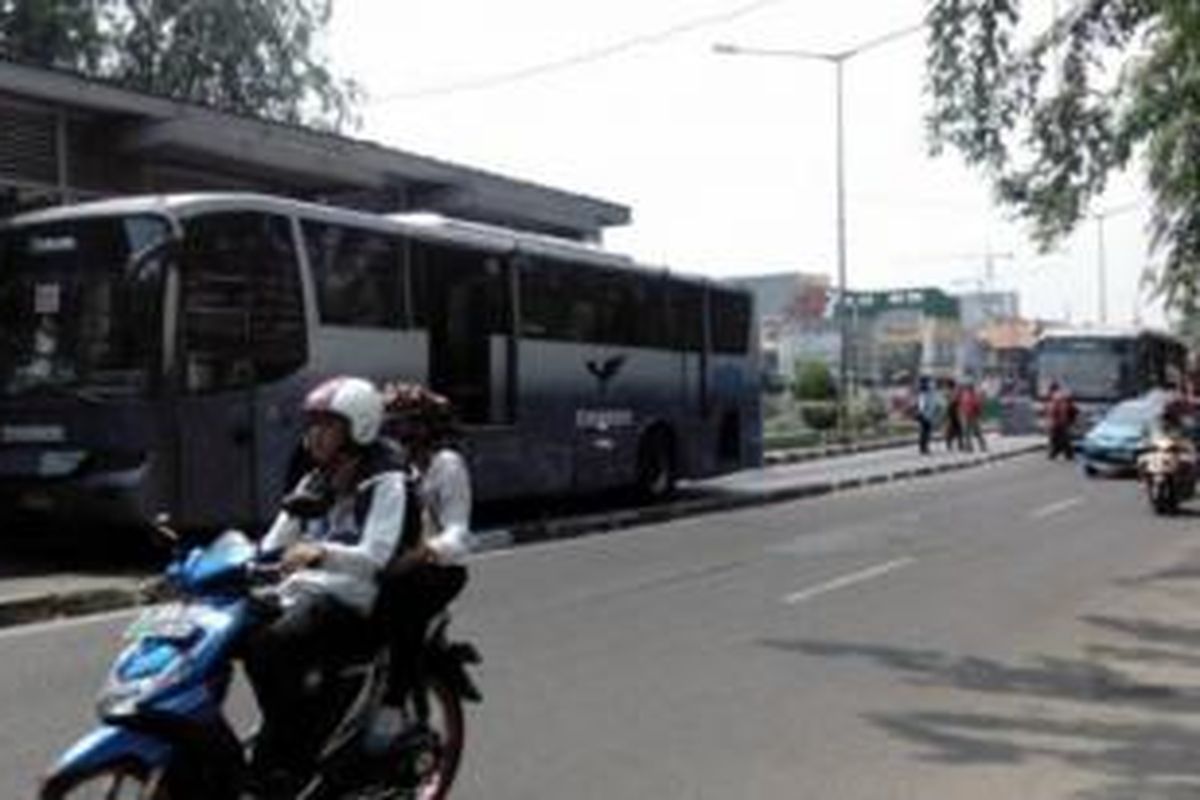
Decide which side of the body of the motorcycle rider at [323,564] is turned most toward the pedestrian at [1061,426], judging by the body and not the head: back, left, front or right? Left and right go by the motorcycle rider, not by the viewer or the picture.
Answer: back

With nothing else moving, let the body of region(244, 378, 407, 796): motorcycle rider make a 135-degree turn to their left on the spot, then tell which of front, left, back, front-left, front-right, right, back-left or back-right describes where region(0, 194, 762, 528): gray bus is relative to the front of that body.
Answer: left

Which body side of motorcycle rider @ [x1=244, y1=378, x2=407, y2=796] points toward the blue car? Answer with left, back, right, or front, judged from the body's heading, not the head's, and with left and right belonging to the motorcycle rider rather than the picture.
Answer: back

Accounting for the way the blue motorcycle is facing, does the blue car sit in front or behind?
behind

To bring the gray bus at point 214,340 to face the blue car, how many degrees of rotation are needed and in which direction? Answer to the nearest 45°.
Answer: approximately 180°

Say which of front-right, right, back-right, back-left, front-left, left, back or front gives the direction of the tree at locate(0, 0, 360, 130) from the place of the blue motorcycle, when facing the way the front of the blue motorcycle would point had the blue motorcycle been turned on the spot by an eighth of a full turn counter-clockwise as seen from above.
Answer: back

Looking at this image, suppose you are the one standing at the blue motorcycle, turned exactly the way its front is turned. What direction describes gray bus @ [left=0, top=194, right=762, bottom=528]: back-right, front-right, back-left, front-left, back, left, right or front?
back-right

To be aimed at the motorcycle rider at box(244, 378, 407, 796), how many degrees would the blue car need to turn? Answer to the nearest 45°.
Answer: approximately 45° to its left

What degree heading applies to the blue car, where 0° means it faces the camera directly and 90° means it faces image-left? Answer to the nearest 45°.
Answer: approximately 45°

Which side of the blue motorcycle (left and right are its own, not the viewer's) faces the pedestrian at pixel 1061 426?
back
